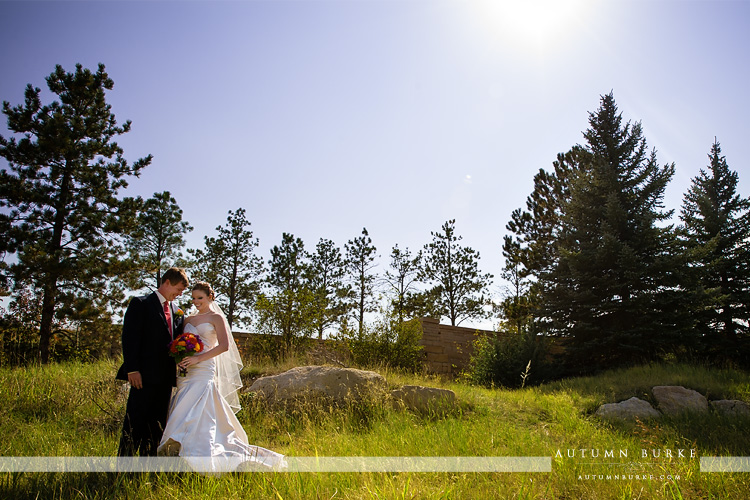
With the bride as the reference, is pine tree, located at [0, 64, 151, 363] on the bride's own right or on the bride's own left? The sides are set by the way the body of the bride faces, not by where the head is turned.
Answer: on the bride's own right

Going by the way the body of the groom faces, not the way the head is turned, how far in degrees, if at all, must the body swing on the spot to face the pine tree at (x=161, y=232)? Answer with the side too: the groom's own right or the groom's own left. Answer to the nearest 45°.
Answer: approximately 135° to the groom's own left

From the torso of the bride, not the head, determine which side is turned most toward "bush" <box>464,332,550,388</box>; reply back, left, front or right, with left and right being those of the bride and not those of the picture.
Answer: back

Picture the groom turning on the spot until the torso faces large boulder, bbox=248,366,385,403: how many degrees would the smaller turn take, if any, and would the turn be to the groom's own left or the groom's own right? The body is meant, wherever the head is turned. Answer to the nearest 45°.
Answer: approximately 90° to the groom's own left

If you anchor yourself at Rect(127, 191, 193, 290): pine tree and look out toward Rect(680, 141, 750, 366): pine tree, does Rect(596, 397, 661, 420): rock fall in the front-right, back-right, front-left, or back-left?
front-right

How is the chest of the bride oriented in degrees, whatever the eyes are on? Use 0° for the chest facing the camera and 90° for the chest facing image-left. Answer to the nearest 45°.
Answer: approximately 45°

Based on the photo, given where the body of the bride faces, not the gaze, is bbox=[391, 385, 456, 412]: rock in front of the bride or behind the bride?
behind

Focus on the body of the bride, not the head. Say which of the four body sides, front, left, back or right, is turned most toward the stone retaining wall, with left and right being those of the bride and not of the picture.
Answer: back

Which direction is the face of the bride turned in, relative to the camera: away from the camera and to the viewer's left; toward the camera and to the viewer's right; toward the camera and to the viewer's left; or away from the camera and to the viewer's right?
toward the camera and to the viewer's left

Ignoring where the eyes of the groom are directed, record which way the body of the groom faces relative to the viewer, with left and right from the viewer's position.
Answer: facing the viewer and to the right of the viewer

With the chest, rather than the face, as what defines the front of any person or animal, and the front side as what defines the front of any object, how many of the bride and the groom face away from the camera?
0

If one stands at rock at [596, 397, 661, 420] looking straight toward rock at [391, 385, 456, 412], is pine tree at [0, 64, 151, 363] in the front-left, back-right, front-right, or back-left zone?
front-right

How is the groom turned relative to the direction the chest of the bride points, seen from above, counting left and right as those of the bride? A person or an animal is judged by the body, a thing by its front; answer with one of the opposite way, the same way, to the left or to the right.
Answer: to the left
